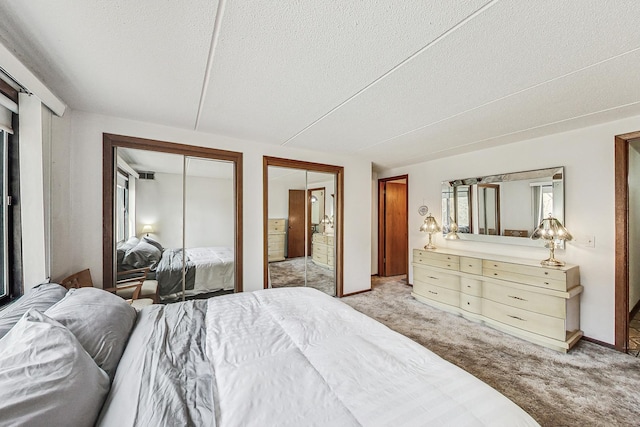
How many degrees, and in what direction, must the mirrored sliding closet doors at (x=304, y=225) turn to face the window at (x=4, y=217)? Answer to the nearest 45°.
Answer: approximately 90° to its right

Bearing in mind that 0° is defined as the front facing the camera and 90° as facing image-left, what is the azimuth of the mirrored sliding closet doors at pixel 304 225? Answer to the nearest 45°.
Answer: approximately 315°

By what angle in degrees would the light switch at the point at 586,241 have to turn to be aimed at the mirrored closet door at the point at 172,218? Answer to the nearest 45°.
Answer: approximately 45° to its right

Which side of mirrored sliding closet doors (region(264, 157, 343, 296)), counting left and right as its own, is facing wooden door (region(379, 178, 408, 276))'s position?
left

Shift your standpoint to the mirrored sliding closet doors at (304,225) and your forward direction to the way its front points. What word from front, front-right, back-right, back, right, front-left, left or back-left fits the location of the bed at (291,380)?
front-right

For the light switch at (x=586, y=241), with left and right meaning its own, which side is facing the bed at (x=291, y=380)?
front

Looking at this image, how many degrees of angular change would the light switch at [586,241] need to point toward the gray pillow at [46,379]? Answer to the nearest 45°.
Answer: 0° — it already faces it

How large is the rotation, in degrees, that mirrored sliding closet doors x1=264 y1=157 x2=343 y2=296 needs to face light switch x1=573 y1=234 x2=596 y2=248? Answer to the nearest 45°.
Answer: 0° — it already faces it

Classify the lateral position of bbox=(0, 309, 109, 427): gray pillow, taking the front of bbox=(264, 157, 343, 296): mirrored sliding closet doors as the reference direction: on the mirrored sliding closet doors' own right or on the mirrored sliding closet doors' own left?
on the mirrored sliding closet doors' own right

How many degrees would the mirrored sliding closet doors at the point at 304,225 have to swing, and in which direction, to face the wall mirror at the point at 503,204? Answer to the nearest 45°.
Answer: approximately 45° to its left

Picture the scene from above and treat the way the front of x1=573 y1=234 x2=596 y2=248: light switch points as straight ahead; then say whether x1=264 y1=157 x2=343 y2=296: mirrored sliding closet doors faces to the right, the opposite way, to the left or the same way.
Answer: to the left
